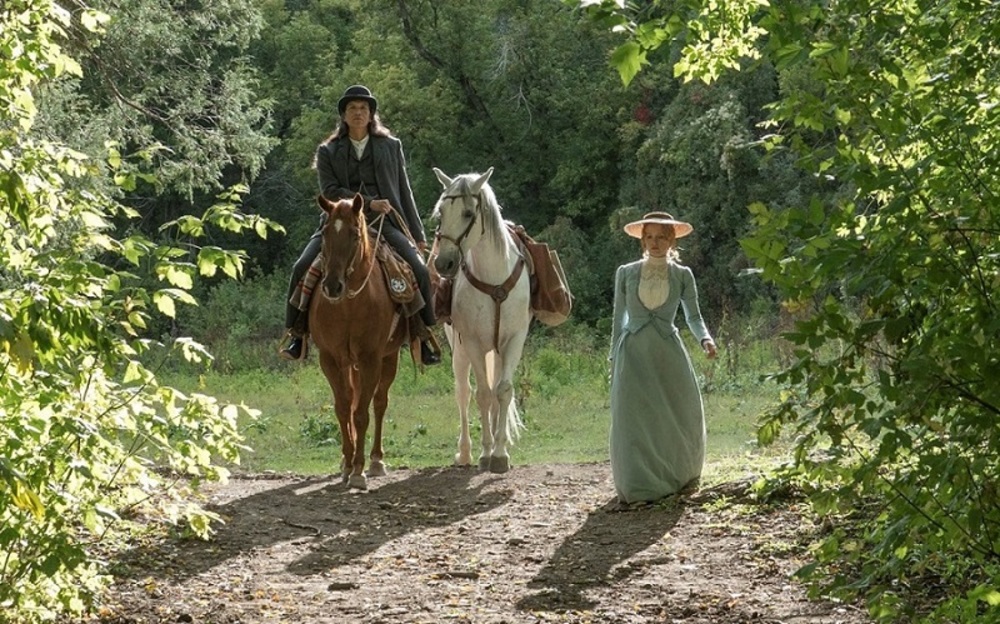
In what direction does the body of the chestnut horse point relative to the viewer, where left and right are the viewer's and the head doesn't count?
facing the viewer

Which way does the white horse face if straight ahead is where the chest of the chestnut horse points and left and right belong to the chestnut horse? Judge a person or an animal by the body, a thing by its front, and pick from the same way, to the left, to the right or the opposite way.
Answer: the same way

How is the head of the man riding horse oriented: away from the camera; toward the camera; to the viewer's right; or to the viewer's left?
toward the camera

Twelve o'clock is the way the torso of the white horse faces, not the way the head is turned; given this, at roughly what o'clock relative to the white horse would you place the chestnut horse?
The chestnut horse is roughly at 2 o'clock from the white horse.

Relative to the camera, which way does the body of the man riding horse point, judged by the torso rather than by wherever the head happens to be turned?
toward the camera

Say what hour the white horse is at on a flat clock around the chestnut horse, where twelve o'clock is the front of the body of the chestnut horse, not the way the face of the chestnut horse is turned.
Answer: The white horse is roughly at 8 o'clock from the chestnut horse.

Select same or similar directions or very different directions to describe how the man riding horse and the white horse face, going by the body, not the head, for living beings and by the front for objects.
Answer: same or similar directions
